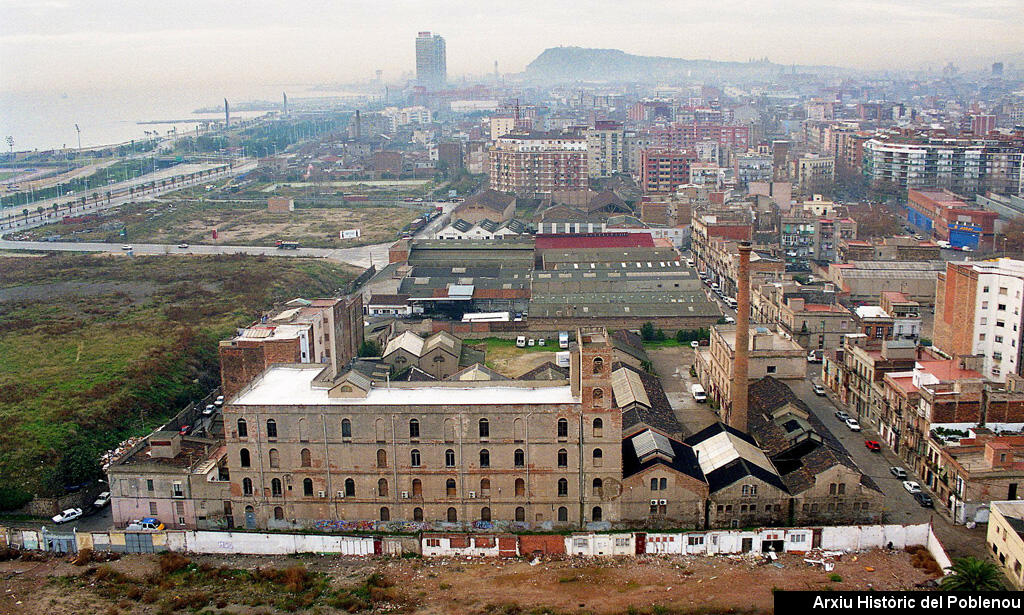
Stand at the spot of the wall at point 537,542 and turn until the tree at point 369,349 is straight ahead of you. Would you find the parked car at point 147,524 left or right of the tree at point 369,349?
left

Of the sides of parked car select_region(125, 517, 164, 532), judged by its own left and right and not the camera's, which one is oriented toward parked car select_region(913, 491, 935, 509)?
front

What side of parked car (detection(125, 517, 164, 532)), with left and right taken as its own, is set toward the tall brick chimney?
front

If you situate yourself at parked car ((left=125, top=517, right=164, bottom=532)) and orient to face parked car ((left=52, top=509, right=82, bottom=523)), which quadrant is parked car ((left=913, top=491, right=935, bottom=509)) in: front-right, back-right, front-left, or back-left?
back-right

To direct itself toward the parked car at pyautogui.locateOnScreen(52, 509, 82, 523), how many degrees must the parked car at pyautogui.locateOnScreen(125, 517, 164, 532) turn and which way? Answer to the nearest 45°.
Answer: approximately 180°

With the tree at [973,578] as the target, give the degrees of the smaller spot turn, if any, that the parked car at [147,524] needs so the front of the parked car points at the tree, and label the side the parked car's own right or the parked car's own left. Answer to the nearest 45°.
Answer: approximately 135° to the parked car's own left
